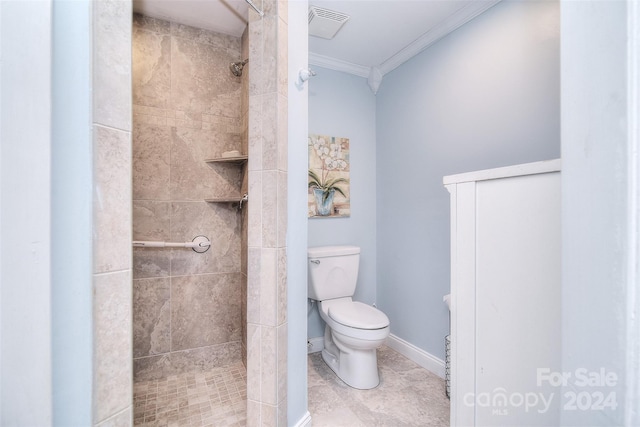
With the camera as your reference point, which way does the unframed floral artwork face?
facing the viewer and to the right of the viewer

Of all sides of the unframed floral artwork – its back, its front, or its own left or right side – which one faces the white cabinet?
front

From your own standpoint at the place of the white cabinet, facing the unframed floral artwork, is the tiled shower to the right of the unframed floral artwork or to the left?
left

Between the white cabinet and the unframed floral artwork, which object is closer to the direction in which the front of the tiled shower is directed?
the white cabinet

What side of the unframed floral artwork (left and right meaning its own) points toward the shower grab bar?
right

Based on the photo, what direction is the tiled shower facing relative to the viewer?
toward the camera

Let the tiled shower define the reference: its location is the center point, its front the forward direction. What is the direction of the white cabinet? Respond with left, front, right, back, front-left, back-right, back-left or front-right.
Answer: front-left

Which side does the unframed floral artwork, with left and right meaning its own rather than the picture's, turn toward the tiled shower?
right

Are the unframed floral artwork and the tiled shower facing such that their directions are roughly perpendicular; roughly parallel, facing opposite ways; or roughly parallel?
roughly parallel

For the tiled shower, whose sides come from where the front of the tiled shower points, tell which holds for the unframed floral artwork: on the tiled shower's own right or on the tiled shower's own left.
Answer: on the tiled shower's own left
